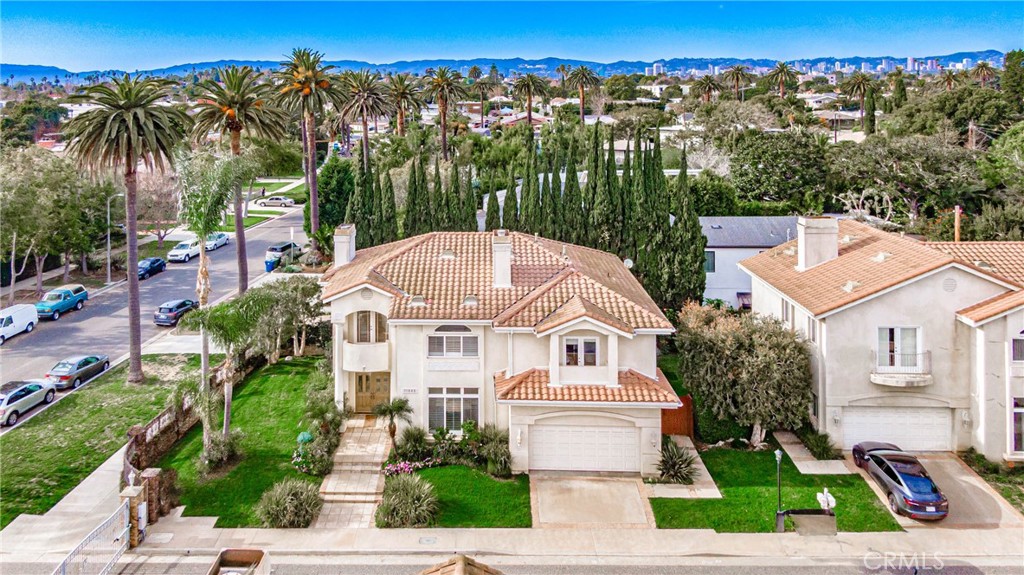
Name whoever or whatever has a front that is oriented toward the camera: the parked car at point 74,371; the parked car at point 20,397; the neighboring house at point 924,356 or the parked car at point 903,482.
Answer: the neighboring house

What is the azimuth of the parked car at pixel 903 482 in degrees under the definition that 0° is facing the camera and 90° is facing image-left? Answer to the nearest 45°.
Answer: approximately 135°

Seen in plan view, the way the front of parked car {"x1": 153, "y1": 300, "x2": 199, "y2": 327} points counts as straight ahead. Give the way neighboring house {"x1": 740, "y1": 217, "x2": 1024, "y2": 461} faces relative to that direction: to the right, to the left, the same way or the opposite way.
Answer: the opposite way

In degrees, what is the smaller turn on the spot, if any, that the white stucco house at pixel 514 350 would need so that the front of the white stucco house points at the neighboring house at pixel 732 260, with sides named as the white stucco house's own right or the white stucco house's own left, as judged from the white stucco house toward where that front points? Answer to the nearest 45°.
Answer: approximately 135° to the white stucco house's own left

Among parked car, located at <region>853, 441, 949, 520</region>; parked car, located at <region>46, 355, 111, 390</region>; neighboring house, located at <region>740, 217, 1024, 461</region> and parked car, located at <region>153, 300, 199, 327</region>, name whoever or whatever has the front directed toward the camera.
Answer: the neighboring house

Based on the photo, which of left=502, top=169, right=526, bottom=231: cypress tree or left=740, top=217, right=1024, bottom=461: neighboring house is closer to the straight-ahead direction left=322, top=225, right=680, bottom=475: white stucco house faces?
the neighboring house

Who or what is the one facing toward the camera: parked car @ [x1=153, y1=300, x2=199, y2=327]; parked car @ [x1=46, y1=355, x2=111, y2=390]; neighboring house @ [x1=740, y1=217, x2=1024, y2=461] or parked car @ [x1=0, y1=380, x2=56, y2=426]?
the neighboring house

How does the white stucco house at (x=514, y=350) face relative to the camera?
toward the camera

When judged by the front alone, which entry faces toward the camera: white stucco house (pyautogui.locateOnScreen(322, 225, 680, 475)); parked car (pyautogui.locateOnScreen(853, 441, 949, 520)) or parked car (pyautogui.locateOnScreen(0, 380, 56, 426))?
the white stucco house

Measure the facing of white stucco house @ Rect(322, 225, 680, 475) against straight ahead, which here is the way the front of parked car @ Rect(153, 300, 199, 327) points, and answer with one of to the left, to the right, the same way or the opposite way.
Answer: the opposite way

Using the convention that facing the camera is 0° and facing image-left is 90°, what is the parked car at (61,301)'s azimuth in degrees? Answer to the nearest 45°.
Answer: approximately 45°

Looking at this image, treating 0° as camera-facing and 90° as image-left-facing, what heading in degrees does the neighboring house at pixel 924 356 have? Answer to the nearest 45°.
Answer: approximately 0°

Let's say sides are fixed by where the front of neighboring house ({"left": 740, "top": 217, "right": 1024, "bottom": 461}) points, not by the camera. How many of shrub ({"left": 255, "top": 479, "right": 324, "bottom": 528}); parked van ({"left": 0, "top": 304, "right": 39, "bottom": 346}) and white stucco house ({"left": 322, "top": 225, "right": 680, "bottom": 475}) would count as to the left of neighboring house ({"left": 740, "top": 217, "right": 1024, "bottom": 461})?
0
